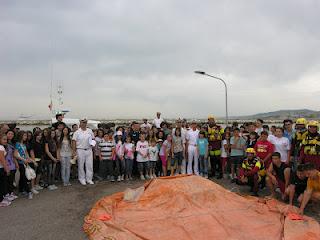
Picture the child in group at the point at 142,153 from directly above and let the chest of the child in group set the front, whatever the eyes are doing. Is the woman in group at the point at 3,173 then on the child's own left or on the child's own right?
on the child's own right

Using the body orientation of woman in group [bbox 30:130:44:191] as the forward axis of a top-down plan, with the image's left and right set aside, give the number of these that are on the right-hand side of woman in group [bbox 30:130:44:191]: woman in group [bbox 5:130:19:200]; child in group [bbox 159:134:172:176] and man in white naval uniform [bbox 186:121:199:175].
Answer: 1

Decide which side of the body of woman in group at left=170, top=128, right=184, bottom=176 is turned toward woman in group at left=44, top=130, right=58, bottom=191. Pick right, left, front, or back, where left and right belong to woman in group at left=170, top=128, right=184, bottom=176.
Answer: right

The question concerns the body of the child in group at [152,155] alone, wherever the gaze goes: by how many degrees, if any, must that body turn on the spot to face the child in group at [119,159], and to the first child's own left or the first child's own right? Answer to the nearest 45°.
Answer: approximately 90° to the first child's own right

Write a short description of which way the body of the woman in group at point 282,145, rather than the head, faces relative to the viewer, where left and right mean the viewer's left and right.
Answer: facing the viewer

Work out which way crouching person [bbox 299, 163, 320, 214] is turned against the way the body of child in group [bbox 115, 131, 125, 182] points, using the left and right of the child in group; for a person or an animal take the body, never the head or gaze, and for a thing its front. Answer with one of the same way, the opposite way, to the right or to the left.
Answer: to the right

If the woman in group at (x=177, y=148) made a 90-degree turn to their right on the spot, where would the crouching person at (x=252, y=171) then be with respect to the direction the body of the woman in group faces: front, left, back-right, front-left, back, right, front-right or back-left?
back-left

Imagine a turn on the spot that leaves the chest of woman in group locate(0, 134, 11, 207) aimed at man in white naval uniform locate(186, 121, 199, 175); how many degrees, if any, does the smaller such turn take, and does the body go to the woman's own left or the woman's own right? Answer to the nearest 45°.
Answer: approximately 45° to the woman's own left

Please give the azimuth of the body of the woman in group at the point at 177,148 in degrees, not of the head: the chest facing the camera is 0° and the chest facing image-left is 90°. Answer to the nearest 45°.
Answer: approximately 0°

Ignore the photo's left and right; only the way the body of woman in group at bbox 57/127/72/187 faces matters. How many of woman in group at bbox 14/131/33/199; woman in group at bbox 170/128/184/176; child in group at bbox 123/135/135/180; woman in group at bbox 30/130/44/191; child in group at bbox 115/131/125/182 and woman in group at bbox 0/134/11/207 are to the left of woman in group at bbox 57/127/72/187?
3

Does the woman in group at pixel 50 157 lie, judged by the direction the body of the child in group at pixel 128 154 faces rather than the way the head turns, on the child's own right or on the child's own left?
on the child's own right

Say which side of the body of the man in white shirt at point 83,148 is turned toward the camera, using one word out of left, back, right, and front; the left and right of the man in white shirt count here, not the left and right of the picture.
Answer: front

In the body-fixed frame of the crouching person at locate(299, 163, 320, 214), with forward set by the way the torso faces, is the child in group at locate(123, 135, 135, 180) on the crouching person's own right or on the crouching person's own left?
on the crouching person's own right

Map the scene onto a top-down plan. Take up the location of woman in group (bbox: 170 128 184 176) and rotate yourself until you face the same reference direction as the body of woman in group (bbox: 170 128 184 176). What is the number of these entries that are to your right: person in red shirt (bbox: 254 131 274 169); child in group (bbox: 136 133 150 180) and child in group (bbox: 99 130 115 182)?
2
